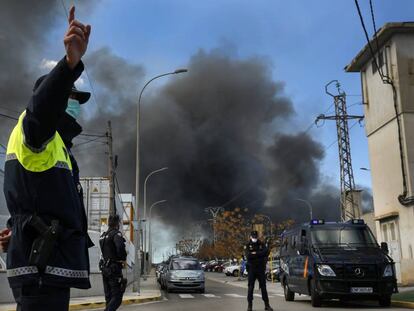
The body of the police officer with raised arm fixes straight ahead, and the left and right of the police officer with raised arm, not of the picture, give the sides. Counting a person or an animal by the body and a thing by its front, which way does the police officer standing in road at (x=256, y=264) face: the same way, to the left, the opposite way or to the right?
to the right

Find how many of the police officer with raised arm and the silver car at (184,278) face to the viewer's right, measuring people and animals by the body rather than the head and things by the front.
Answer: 1

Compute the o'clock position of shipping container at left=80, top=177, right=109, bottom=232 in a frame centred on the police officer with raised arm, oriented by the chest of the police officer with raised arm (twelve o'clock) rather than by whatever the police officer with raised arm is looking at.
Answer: The shipping container is roughly at 9 o'clock from the police officer with raised arm.

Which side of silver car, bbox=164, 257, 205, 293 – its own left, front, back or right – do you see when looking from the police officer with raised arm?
front

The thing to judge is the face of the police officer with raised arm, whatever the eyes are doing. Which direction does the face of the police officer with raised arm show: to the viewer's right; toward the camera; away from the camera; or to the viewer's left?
to the viewer's right

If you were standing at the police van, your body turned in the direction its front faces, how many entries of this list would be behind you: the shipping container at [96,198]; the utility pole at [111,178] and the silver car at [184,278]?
3

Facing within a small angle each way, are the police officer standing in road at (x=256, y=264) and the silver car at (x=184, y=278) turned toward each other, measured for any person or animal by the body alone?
no

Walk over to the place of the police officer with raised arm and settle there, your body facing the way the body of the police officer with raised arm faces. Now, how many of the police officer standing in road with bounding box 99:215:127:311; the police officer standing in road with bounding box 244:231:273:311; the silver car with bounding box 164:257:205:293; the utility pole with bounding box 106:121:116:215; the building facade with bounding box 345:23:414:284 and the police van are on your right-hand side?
0

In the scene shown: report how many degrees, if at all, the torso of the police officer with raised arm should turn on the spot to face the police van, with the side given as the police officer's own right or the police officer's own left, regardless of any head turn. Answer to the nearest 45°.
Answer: approximately 45° to the police officer's own left

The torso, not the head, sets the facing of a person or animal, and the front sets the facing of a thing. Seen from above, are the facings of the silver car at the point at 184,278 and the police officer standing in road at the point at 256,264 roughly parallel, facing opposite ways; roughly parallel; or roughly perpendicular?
roughly parallel

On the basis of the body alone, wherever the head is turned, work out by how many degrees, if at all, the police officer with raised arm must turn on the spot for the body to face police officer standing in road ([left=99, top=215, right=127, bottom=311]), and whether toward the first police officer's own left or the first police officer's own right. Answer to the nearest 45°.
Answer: approximately 90° to the first police officer's own left

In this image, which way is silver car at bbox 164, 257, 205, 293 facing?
toward the camera

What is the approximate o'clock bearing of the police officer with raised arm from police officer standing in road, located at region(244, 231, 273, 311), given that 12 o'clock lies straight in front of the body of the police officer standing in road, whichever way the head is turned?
The police officer with raised arm is roughly at 12 o'clock from the police officer standing in road.

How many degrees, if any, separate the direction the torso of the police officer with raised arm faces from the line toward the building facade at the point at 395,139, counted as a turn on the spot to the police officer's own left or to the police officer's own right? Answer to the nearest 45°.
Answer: approximately 45° to the police officer's own left

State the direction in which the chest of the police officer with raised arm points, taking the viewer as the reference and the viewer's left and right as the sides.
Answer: facing to the right of the viewer

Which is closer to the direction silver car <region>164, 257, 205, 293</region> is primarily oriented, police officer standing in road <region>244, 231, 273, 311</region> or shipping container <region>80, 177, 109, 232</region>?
the police officer standing in road
